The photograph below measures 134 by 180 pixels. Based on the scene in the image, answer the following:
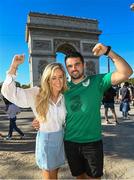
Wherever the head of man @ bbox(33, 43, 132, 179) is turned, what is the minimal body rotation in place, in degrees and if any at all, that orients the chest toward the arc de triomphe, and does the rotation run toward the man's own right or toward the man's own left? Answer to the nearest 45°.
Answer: approximately 180°

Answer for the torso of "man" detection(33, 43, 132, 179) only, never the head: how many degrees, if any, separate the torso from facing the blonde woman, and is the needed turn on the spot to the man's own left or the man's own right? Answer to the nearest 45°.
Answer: approximately 90° to the man's own right

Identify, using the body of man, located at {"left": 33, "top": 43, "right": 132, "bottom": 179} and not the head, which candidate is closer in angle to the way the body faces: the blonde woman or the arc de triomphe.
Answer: the blonde woman

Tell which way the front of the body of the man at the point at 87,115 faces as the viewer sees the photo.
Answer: toward the camera

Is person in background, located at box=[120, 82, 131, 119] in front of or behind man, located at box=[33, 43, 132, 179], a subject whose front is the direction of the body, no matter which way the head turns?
behind

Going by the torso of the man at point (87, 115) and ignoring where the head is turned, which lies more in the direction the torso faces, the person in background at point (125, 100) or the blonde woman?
the blonde woman
